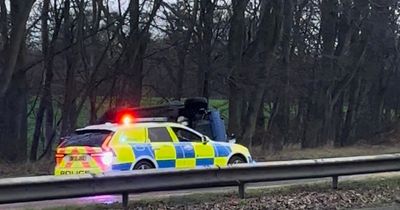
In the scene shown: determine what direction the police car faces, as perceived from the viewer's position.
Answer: facing away from the viewer and to the right of the viewer
